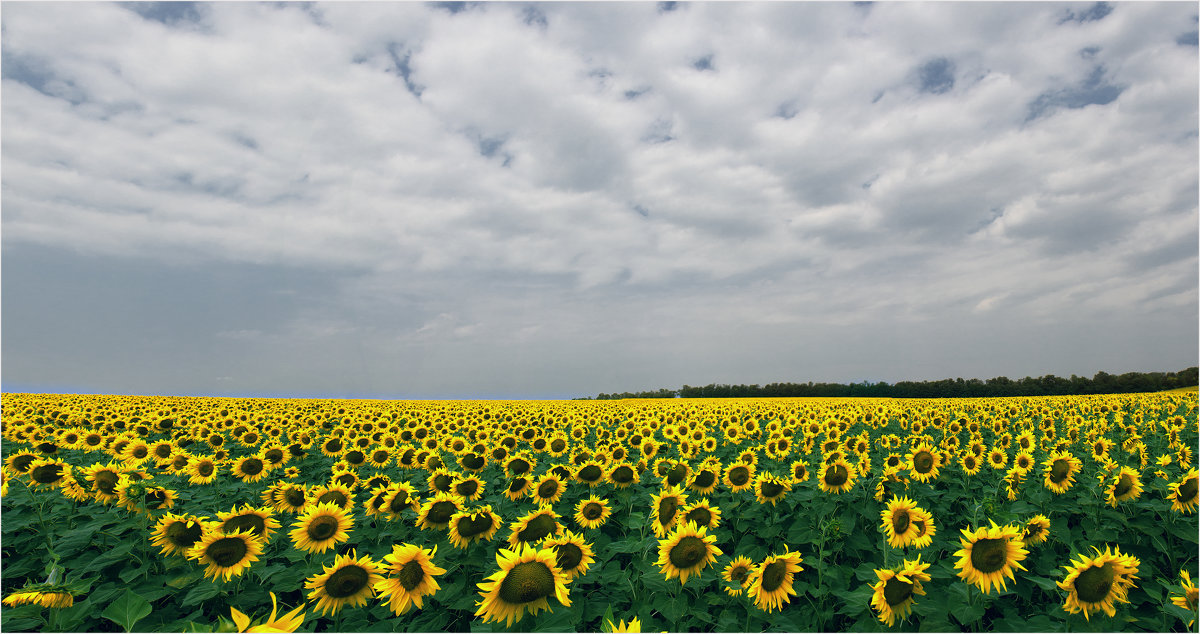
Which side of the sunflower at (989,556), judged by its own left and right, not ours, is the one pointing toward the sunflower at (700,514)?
right

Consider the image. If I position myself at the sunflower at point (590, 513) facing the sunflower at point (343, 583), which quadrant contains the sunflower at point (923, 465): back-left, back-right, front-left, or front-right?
back-left

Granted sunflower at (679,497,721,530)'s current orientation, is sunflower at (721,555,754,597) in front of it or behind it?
in front

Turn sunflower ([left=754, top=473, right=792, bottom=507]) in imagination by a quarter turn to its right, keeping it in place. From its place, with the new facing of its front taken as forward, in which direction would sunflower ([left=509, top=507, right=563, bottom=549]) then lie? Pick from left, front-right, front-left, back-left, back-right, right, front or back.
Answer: front-left

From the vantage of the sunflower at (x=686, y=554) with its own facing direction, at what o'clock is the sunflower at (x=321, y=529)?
the sunflower at (x=321, y=529) is roughly at 3 o'clock from the sunflower at (x=686, y=554).

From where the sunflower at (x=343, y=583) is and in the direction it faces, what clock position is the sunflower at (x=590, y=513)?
the sunflower at (x=590, y=513) is roughly at 8 o'clock from the sunflower at (x=343, y=583).

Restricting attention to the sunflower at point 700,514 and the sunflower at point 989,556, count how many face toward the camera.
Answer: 2

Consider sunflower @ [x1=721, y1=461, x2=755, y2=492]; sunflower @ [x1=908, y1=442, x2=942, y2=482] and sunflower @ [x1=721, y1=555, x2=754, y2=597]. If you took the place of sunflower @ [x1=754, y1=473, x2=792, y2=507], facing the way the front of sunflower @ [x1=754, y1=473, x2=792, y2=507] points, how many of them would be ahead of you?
1

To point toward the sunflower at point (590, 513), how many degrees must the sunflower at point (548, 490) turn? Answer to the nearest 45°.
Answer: approximately 45° to its left

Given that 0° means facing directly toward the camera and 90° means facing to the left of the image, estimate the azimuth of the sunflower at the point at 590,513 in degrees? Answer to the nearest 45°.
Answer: approximately 0°

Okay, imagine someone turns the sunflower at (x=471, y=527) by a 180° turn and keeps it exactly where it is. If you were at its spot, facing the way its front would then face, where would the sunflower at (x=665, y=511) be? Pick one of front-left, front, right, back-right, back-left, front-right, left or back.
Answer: right

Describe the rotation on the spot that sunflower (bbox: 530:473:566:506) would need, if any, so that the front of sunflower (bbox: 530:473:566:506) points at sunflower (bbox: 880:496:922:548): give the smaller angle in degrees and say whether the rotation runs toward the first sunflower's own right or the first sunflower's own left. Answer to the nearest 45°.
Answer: approximately 45° to the first sunflower's own left
